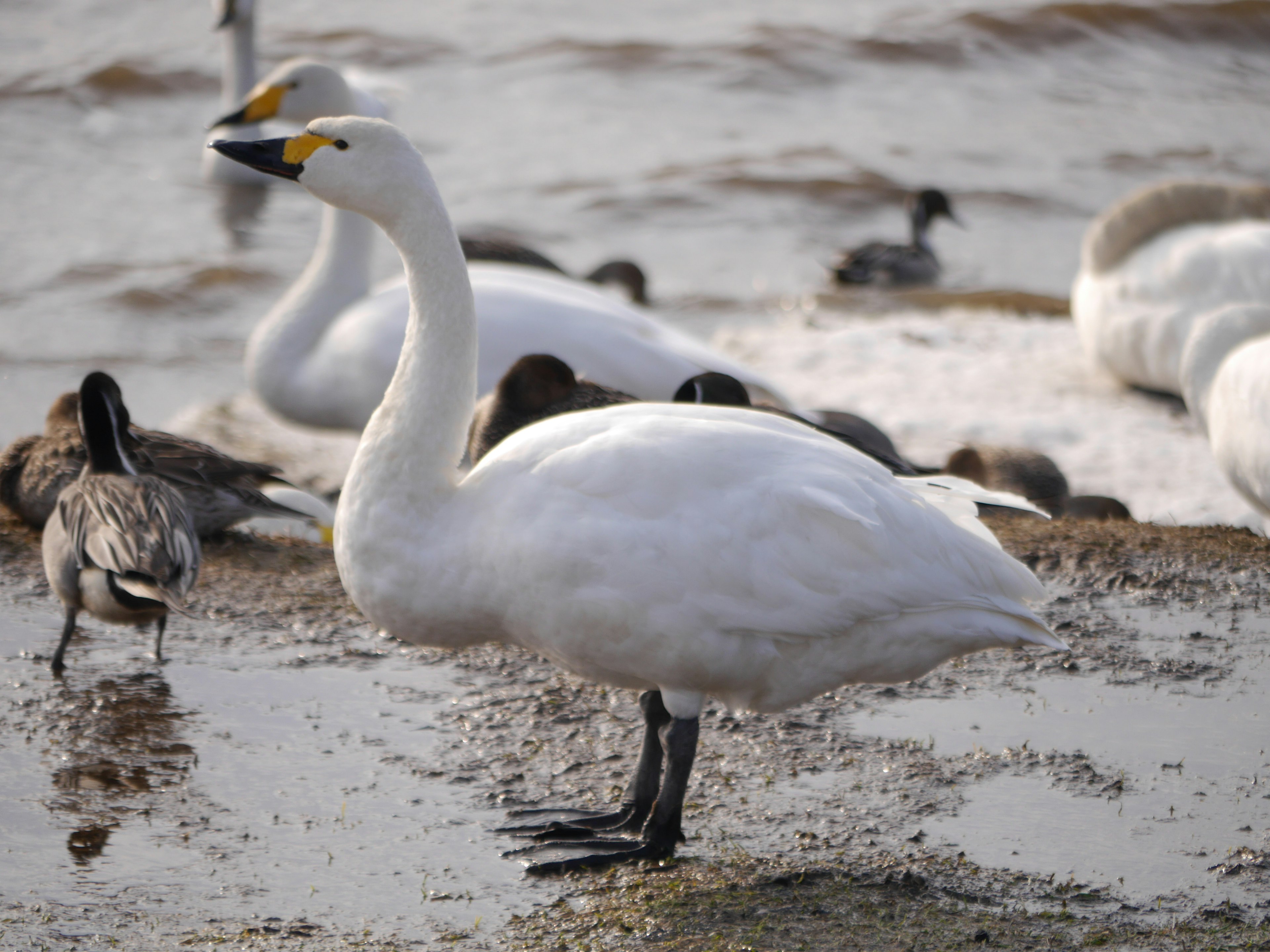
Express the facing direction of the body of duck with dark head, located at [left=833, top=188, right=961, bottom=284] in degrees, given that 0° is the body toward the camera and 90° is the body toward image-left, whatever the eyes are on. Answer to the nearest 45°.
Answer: approximately 270°

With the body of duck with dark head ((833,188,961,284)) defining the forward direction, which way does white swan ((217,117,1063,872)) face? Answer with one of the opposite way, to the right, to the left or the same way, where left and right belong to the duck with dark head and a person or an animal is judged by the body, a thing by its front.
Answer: the opposite way

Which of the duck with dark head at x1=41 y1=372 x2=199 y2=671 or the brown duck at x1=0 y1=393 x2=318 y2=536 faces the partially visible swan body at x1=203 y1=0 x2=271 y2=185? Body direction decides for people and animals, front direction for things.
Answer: the duck with dark head

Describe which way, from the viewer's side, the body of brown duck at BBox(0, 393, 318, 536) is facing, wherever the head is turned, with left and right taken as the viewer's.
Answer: facing to the left of the viewer

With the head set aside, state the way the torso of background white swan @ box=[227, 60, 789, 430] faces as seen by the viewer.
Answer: to the viewer's left

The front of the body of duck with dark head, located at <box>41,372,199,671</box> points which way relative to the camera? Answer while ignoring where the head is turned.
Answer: away from the camera

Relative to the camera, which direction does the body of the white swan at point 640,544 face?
to the viewer's left

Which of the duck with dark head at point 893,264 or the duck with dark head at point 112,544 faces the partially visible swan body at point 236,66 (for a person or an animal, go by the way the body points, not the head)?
the duck with dark head at point 112,544

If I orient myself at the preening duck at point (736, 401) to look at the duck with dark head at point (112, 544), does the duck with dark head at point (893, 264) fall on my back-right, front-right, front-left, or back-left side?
back-right

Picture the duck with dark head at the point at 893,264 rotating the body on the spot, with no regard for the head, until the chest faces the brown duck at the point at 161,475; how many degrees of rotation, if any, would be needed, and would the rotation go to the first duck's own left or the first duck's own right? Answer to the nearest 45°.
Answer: approximately 90° to the first duck's own right

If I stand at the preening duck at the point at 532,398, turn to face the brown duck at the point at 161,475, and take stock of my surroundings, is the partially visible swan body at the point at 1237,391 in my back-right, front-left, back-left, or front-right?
back-left

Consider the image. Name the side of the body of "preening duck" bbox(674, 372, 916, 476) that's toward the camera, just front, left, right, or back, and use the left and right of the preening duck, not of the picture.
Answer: left

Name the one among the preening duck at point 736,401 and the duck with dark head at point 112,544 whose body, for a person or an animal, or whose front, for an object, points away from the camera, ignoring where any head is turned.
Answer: the duck with dark head

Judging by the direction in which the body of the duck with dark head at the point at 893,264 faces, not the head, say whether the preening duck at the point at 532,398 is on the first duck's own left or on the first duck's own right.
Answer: on the first duck's own right

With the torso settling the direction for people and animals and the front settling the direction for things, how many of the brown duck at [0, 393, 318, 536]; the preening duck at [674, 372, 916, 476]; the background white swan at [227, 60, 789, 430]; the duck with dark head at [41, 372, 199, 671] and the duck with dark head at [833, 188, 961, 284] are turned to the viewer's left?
3

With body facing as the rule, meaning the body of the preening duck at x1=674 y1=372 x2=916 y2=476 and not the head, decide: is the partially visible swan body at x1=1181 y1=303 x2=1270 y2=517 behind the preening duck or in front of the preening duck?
behind

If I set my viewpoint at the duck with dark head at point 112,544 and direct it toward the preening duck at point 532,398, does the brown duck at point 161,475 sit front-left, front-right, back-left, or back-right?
front-left

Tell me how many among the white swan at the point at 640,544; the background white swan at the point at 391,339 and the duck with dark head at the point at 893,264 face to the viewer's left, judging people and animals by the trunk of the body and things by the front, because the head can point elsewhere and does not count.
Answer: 2
